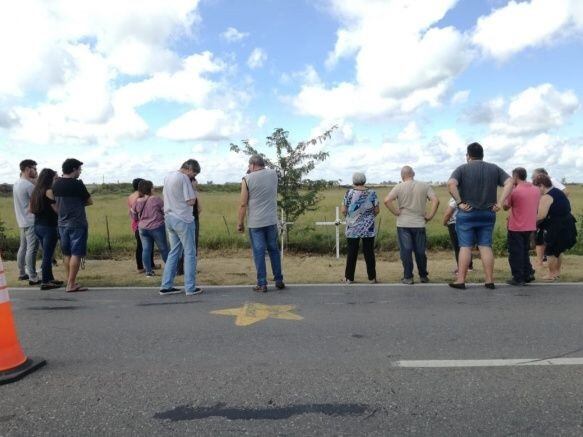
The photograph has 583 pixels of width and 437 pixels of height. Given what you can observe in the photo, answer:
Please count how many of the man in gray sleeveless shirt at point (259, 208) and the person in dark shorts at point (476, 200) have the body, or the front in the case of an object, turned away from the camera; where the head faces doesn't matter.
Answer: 2

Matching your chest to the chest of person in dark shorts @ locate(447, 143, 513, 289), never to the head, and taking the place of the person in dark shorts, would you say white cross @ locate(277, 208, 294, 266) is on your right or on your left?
on your left

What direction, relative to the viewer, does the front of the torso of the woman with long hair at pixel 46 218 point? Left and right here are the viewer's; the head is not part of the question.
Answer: facing away from the viewer and to the right of the viewer

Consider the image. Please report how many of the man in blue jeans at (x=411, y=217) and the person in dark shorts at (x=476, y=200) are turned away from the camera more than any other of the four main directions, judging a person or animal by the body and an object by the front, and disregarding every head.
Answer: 2

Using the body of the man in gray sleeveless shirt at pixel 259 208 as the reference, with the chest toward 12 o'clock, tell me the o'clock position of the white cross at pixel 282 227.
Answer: The white cross is roughly at 12 o'clock from the man in gray sleeveless shirt.

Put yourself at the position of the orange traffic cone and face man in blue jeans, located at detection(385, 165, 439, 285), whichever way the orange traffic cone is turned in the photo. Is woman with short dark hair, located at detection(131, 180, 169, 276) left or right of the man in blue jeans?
left

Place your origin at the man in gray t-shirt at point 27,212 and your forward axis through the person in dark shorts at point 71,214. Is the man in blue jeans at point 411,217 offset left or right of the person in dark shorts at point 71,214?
left

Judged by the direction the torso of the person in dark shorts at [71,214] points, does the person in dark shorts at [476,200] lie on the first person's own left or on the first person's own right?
on the first person's own right

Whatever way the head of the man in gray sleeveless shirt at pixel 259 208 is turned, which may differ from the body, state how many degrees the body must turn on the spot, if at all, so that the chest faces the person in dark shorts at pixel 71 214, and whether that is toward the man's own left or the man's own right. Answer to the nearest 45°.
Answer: approximately 90° to the man's own left

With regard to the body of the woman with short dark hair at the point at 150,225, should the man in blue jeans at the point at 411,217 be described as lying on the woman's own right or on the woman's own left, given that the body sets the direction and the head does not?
on the woman's own right

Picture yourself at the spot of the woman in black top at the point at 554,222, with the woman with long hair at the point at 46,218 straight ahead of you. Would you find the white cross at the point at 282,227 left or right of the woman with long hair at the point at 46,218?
right

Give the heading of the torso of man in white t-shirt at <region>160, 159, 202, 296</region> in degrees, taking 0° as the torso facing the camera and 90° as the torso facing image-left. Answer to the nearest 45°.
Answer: approximately 225°

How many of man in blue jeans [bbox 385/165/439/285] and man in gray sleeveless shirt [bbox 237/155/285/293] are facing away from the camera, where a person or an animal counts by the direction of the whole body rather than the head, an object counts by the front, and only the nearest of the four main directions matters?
2

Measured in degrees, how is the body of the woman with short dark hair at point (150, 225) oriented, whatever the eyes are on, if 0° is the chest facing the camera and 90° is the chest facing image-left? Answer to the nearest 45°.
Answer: approximately 225°

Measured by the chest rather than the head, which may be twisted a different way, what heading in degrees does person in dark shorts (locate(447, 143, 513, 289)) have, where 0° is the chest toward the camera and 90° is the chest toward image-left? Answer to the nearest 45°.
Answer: approximately 180°

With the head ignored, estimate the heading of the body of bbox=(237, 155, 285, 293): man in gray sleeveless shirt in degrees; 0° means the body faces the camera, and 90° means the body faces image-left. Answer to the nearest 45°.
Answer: approximately 180°

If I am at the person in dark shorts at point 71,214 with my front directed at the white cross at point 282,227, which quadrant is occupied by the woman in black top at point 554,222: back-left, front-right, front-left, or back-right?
front-right

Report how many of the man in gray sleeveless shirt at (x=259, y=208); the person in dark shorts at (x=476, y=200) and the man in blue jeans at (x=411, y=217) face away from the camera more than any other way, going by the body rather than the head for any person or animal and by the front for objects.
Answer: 3
